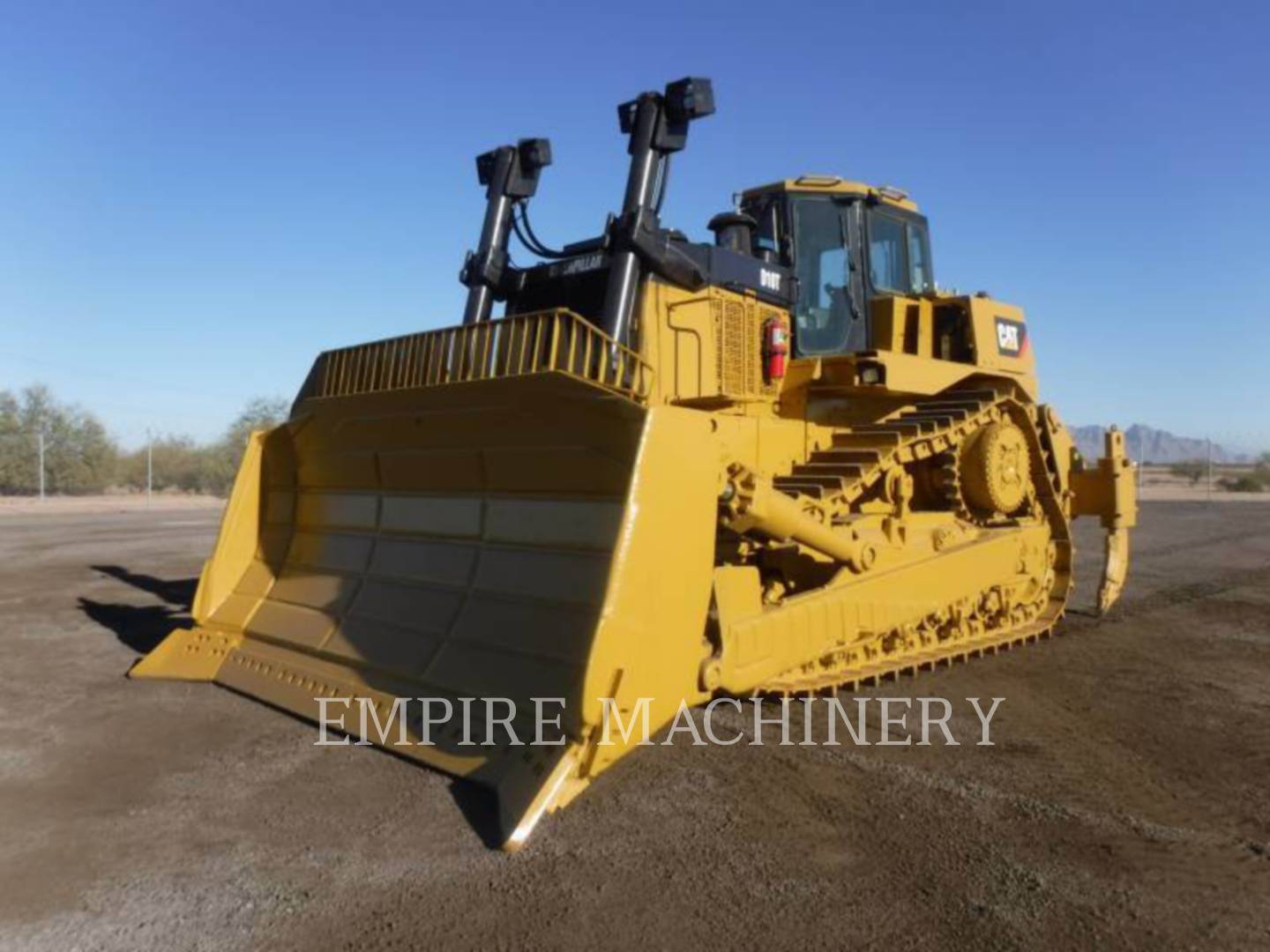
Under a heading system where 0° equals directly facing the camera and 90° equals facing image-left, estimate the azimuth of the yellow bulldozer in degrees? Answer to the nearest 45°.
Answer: approximately 45°
